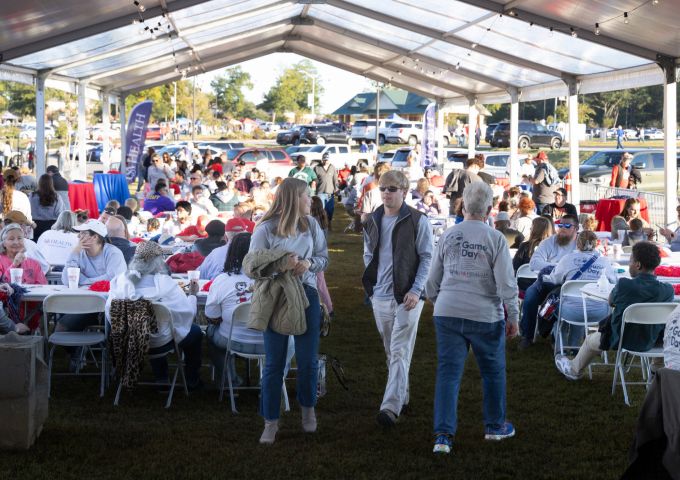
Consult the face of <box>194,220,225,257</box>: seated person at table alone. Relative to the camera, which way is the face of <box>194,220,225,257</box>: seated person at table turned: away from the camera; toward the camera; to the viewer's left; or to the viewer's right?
away from the camera

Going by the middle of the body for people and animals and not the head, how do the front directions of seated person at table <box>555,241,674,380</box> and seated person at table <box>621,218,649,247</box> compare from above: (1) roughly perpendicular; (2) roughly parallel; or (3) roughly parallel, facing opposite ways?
roughly perpendicular

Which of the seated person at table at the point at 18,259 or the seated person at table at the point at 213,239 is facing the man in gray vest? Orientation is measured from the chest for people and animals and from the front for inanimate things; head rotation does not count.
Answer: the seated person at table at the point at 18,259

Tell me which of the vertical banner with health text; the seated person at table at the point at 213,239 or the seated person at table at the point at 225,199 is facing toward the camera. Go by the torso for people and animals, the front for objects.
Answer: the vertical banner with health text

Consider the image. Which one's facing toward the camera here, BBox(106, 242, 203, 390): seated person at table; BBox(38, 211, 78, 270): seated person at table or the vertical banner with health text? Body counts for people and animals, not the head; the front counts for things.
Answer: the vertical banner with health text

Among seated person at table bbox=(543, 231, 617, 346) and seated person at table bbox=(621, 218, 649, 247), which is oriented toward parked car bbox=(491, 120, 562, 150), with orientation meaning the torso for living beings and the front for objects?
seated person at table bbox=(543, 231, 617, 346)

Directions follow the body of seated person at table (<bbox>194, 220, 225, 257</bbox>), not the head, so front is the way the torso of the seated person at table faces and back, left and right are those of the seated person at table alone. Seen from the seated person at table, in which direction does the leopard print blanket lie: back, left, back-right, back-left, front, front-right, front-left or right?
back

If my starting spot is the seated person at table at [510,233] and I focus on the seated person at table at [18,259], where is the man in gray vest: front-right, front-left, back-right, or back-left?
front-left

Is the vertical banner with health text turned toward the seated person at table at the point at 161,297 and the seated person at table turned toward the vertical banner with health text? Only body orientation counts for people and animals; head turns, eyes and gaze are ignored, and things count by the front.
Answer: yes

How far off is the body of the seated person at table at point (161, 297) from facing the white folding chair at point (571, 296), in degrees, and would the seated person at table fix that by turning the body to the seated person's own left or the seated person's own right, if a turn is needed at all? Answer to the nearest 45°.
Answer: approximately 90° to the seated person's own right

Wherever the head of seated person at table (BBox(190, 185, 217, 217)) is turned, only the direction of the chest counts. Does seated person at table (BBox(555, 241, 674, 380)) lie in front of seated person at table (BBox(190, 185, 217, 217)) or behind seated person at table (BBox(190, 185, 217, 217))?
in front

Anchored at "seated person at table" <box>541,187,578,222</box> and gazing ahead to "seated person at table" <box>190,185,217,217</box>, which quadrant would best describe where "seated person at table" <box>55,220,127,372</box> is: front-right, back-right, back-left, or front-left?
front-left

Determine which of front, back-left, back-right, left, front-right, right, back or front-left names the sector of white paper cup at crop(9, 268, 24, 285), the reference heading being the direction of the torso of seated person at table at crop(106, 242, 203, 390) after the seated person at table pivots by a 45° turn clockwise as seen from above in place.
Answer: left

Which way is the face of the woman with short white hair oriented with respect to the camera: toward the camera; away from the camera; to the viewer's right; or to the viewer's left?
away from the camera
